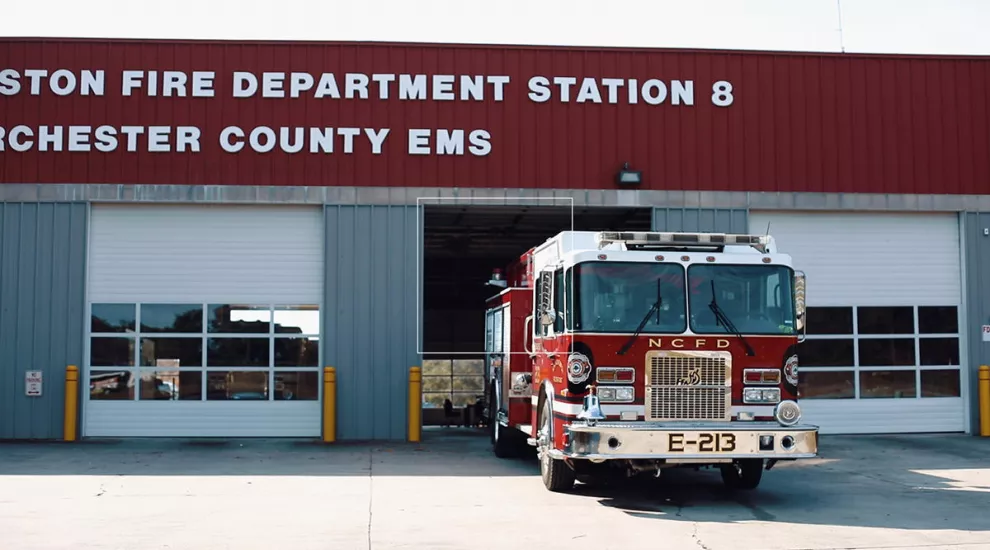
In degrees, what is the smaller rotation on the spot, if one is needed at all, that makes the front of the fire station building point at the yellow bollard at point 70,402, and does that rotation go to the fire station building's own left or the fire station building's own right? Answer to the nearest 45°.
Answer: approximately 90° to the fire station building's own right

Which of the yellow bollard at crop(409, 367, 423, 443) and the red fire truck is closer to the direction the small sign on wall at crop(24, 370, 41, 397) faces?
the red fire truck

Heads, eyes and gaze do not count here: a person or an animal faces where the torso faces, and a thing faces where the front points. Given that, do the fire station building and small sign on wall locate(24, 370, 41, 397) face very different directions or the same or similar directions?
same or similar directions

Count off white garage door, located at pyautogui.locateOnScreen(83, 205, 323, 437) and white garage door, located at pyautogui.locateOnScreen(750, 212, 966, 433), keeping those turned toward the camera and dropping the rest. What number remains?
2

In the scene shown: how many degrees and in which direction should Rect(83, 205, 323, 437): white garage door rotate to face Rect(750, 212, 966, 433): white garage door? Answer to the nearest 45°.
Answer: approximately 90° to its left

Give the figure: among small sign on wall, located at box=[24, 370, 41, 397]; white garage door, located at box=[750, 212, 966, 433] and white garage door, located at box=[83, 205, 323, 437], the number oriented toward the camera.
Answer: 3

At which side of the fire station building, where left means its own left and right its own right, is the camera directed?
front

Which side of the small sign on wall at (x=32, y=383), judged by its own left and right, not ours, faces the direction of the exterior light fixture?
left

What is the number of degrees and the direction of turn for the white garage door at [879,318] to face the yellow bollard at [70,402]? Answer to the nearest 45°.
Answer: approximately 45° to its right

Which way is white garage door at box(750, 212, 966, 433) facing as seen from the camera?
toward the camera

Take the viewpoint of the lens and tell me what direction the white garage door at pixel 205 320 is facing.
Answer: facing the viewer

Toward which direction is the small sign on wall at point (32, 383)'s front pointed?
toward the camera

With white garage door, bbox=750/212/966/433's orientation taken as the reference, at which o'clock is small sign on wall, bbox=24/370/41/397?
The small sign on wall is roughly at 2 o'clock from the white garage door.

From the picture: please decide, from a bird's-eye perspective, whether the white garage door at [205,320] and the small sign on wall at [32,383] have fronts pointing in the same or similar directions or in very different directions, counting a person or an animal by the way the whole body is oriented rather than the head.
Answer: same or similar directions

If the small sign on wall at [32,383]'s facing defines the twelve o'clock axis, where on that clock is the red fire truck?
The red fire truck is roughly at 11 o'clock from the small sign on wall.
